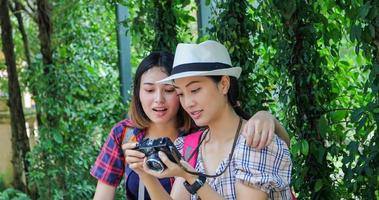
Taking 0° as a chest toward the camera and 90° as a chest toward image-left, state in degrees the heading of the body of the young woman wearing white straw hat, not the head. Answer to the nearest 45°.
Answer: approximately 45°

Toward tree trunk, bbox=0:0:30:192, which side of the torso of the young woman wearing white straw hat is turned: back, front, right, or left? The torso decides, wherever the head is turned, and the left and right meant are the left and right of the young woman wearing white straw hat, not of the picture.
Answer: right

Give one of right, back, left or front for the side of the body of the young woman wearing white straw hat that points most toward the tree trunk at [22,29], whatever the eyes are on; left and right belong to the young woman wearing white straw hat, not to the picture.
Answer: right

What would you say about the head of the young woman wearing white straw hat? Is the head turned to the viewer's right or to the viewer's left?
to the viewer's left
